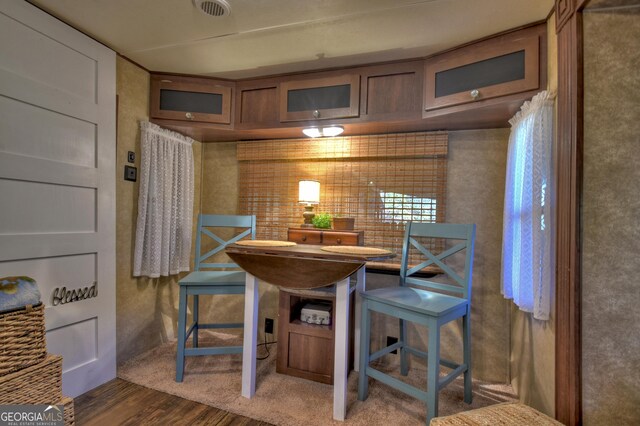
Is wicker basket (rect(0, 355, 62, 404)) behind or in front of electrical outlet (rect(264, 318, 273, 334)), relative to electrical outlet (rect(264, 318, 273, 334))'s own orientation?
in front

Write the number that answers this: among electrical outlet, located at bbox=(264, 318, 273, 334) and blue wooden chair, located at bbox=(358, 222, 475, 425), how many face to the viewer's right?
0

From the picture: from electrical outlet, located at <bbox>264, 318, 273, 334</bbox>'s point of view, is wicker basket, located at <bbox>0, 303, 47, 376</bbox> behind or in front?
in front

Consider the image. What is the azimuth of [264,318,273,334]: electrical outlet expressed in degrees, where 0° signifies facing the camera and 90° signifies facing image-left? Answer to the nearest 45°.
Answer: approximately 0°

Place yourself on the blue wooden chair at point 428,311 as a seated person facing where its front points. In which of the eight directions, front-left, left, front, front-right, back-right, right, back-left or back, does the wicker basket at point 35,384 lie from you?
front

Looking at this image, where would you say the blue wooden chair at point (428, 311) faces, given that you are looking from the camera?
facing the viewer and to the left of the viewer

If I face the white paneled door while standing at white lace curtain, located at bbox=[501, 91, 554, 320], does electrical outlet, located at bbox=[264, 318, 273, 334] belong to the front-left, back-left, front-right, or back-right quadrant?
front-right

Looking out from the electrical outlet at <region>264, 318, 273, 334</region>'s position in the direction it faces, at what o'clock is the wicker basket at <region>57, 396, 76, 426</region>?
The wicker basket is roughly at 1 o'clock from the electrical outlet.
